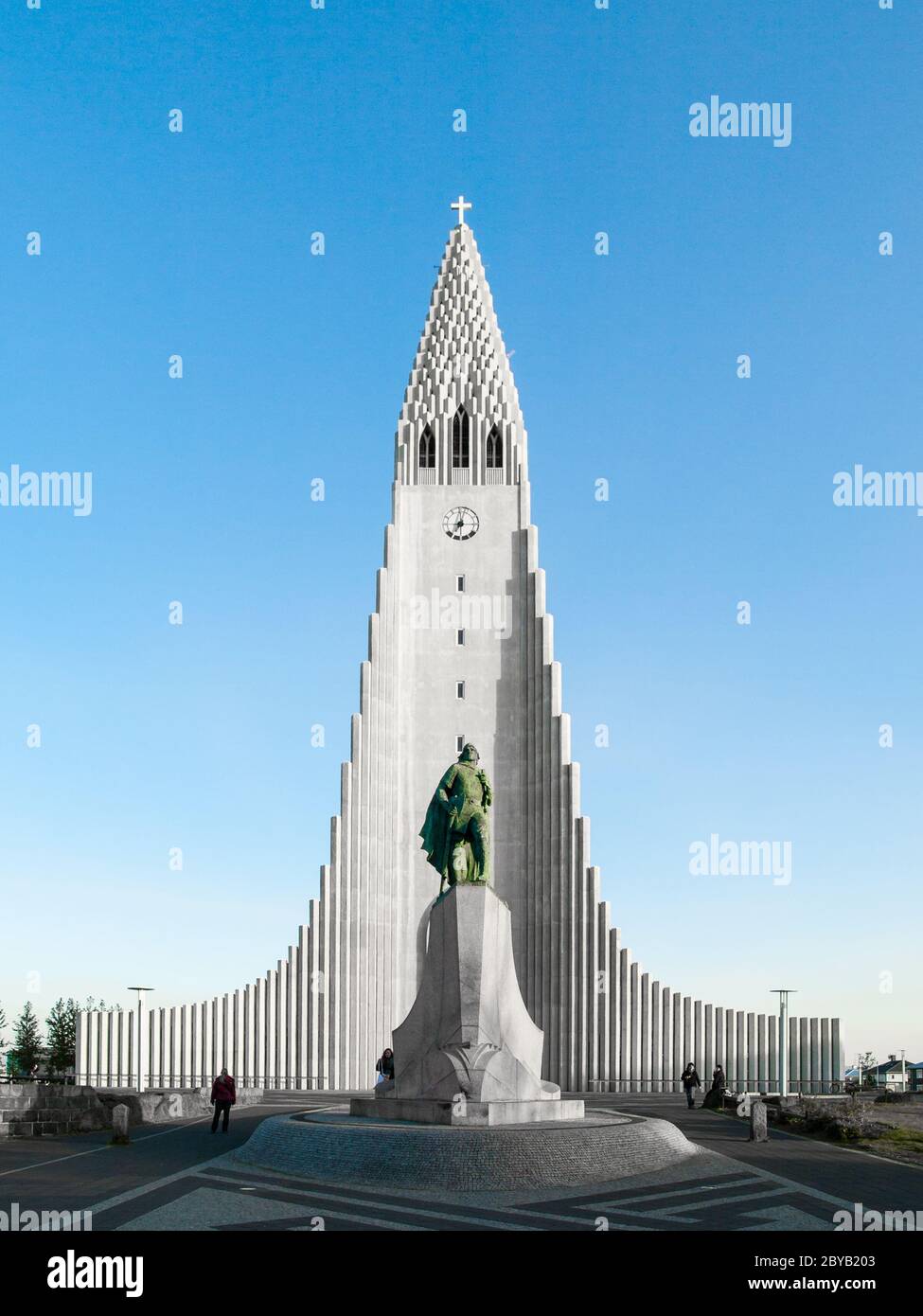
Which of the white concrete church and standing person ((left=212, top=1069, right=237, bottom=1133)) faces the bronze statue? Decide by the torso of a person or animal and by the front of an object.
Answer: the white concrete church

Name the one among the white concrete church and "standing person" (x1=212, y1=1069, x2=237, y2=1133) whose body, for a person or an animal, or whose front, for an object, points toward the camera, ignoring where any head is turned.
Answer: the white concrete church

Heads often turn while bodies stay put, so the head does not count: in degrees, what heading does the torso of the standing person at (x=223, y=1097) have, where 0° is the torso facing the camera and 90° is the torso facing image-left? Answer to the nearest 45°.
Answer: approximately 180°

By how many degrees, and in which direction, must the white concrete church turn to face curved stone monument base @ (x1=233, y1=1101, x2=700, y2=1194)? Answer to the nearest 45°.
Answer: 0° — it already faces it

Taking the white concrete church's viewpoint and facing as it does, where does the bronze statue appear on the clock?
The bronze statue is roughly at 12 o'clock from the white concrete church.

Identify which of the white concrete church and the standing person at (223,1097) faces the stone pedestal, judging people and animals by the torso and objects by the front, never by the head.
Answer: the white concrete church

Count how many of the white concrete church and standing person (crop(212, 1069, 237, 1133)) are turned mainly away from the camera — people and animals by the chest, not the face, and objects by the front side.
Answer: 1

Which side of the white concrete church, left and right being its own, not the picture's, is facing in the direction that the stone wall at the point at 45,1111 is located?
front

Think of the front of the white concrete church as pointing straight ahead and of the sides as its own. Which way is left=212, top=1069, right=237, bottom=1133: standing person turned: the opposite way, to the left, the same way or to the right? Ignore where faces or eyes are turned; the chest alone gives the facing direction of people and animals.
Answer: the opposite way

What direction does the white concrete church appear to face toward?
toward the camera

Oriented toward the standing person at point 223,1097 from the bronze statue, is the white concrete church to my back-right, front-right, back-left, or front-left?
front-right

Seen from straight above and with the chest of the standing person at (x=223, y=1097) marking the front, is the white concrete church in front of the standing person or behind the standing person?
in front

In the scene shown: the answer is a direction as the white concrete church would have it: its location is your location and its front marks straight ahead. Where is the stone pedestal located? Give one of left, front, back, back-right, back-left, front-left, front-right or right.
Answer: front
